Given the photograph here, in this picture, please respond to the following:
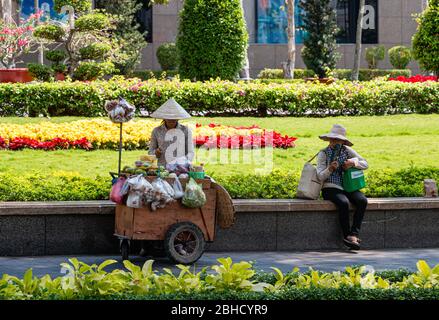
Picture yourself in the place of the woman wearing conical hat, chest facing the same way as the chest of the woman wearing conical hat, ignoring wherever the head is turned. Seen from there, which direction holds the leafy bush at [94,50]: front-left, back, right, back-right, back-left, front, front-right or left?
back

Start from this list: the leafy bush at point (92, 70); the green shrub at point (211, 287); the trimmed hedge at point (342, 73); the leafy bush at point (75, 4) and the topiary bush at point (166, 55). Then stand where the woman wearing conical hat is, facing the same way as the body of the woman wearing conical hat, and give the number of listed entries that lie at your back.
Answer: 4

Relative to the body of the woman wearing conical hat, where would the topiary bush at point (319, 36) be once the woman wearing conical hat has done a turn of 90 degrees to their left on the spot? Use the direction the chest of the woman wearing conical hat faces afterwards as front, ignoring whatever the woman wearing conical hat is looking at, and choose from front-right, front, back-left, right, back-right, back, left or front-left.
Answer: left

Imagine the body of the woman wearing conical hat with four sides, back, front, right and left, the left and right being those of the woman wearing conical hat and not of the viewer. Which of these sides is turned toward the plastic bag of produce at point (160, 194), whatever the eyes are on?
front

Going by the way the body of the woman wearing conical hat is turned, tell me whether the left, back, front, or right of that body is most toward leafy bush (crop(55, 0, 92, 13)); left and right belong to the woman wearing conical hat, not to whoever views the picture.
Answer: back

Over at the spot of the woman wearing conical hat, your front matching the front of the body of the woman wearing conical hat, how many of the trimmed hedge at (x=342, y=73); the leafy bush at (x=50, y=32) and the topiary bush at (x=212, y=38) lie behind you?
3

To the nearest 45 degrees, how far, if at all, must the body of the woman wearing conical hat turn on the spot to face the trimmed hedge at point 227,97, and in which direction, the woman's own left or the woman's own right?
approximately 180°

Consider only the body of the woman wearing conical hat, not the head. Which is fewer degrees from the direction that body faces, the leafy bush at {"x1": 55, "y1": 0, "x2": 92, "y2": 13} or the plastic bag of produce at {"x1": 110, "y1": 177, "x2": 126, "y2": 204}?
the plastic bag of produce

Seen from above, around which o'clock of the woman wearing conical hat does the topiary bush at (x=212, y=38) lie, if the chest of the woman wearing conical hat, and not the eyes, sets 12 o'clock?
The topiary bush is roughly at 6 o'clock from the woman wearing conical hat.

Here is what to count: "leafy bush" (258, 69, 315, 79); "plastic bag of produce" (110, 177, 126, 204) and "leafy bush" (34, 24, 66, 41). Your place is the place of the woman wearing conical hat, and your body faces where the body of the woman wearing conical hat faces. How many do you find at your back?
2

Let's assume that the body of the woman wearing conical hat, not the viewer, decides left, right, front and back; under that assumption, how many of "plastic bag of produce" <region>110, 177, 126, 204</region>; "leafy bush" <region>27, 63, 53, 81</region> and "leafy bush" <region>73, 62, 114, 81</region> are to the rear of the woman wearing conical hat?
2

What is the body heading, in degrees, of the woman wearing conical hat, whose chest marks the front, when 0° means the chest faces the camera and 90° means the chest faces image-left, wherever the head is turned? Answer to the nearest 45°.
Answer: approximately 0°

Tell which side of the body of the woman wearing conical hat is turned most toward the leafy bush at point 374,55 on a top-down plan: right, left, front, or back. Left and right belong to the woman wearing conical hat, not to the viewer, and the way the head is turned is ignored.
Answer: back

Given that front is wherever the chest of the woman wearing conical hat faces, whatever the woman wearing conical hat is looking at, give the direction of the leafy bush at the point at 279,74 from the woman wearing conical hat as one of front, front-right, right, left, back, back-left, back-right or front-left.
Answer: back
